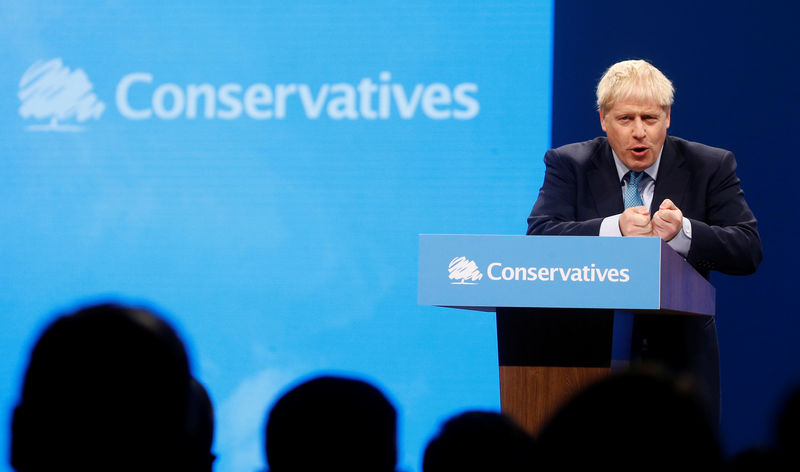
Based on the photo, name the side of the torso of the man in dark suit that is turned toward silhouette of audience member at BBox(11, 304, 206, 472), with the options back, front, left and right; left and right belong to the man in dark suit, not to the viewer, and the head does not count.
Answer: front

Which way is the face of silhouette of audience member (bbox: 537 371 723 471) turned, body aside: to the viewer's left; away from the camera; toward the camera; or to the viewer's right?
away from the camera

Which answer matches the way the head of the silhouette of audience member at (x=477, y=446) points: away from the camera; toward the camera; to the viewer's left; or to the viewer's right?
away from the camera

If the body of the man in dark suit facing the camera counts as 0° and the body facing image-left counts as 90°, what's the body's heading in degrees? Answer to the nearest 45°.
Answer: approximately 0°

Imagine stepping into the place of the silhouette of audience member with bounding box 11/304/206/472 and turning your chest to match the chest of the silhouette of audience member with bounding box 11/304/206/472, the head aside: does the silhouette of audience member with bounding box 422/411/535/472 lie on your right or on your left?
on your right

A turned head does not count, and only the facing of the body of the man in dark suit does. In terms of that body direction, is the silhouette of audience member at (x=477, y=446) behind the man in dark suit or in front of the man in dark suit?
in front

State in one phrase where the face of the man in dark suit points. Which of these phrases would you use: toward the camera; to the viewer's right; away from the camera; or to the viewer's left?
toward the camera

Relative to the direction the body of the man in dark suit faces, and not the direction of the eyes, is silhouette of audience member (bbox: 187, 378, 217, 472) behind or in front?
in front

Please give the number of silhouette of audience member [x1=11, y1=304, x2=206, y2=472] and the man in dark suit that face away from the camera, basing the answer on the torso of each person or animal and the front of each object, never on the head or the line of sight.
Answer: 1

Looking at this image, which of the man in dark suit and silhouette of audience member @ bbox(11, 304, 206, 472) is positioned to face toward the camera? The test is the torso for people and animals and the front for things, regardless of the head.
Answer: the man in dark suit

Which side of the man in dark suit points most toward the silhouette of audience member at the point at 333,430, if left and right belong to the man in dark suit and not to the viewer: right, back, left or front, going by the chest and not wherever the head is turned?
front

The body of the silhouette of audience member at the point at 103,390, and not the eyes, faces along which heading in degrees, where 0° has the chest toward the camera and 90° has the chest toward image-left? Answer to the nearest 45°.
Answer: approximately 180°

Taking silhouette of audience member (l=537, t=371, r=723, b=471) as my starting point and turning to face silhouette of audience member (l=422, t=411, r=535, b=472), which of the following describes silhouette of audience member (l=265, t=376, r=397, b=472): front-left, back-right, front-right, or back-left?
front-left

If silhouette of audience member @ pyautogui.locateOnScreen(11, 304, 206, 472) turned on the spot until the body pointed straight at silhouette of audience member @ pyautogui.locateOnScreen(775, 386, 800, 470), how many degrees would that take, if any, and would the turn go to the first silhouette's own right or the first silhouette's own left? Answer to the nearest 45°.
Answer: approximately 90° to the first silhouette's own right

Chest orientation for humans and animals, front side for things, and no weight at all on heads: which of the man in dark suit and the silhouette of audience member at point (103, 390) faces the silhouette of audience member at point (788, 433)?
the man in dark suit
